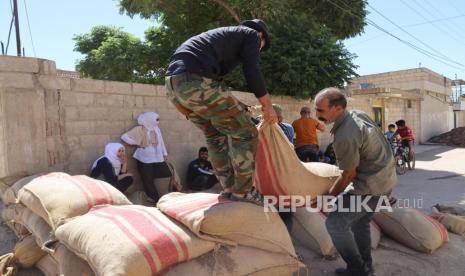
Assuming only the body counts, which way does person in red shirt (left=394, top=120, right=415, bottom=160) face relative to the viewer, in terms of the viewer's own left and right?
facing the viewer and to the left of the viewer

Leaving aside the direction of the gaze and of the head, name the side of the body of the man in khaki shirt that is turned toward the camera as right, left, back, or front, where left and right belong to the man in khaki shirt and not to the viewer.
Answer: left

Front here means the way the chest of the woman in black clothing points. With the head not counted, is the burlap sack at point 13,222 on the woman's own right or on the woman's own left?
on the woman's own right

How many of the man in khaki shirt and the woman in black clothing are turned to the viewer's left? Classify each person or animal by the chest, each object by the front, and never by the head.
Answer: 1

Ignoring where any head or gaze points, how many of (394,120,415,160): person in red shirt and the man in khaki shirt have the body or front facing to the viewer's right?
0

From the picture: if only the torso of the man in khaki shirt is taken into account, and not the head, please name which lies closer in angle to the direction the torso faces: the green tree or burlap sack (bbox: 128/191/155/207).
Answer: the burlap sack

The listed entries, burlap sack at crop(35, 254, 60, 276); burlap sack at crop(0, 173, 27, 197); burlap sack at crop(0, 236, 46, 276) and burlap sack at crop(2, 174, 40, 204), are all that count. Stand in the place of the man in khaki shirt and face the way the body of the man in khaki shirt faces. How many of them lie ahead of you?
4

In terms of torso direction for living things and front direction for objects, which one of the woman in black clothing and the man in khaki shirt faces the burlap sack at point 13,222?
the man in khaki shirt

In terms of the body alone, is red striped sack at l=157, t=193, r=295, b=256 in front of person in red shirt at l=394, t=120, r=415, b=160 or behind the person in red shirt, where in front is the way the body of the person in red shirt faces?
in front

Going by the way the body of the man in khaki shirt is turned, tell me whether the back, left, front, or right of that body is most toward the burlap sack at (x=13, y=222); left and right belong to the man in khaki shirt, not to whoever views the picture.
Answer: front

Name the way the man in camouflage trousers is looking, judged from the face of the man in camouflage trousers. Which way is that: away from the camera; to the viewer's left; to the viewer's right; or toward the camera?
to the viewer's right

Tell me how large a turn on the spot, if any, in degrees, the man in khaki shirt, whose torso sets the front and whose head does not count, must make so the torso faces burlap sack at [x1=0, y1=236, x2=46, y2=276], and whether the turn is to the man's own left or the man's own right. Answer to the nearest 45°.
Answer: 0° — they already face it
